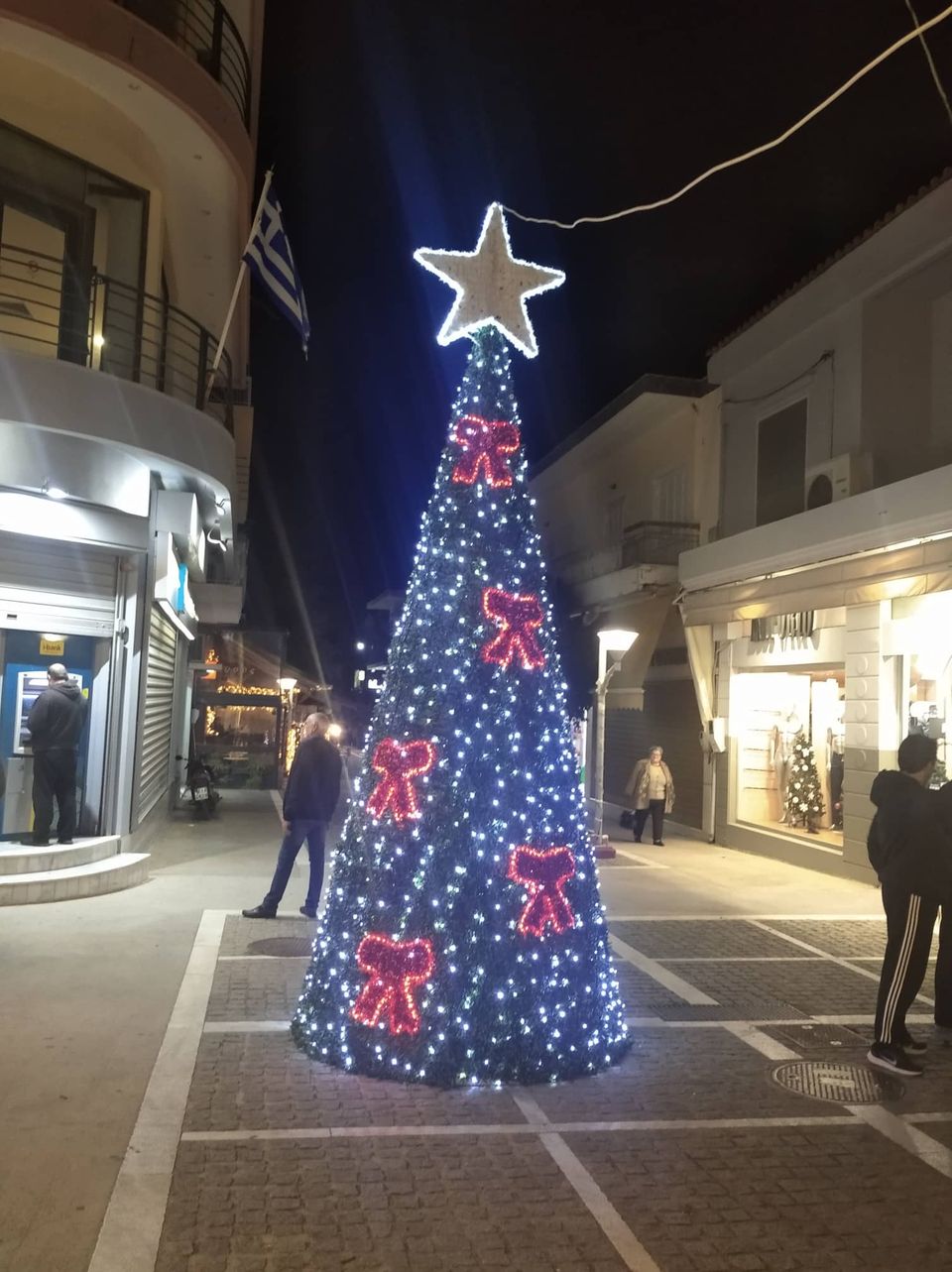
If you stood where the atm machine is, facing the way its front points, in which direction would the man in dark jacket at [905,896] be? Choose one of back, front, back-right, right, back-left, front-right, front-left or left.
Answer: front-left

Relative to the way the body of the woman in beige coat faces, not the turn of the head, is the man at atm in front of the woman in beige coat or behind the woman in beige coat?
in front

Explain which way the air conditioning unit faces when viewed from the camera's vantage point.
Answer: facing the viewer and to the left of the viewer

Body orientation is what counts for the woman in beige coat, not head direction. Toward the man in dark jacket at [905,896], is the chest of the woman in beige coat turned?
yes

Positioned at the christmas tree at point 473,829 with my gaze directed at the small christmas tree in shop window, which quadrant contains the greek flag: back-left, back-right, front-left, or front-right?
front-left

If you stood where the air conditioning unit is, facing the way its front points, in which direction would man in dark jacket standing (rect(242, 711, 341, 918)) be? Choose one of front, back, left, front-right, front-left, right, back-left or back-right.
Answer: front

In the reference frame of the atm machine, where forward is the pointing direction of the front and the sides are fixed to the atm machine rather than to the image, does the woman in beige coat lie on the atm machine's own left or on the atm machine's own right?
on the atm machine's own left

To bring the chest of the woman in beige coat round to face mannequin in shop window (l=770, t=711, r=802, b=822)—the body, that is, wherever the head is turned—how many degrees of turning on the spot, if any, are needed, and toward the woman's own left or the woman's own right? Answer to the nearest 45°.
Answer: approximately 90° to the woman's own left

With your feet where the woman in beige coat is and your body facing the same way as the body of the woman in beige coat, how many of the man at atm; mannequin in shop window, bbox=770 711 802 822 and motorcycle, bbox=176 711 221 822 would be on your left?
1

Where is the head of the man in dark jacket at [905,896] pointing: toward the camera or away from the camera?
away from the camera

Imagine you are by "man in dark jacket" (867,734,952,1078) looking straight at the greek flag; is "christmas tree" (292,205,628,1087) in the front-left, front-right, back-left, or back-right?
front-left

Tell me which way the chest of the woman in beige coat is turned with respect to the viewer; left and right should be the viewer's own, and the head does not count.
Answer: facing the viewer

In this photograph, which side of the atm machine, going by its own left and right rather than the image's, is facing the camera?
front

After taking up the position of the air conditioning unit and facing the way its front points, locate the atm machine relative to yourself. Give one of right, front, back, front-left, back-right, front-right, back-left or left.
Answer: front
